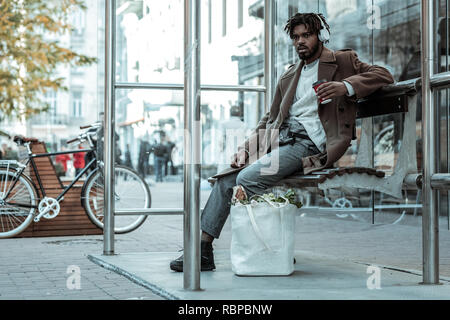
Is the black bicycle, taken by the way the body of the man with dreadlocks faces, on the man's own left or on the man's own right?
on the man's own right

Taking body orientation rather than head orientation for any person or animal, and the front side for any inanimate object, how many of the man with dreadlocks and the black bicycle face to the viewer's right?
1

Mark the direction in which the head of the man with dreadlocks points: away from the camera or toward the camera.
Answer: toward the camera

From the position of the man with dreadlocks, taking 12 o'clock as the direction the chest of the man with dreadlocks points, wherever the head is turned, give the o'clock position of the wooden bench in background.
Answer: The wooden bench in background is roughly at 3 o'clock from the man with dreadlocks.

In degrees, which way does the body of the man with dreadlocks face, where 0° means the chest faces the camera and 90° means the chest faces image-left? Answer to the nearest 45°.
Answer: approximately 45°

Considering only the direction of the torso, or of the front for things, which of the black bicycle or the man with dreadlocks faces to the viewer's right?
the black bicycle

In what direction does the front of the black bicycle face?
to the viewer's right

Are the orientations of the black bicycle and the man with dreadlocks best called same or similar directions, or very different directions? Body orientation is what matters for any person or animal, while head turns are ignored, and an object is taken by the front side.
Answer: very different directions
